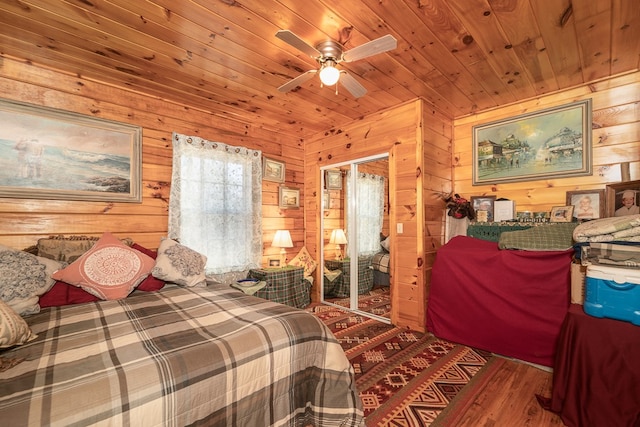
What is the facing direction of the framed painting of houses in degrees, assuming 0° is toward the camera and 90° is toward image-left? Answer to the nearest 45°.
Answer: approximately 45°

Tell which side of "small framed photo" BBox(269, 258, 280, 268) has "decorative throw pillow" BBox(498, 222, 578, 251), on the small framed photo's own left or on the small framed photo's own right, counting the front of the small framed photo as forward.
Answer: on the small framed photo's own left

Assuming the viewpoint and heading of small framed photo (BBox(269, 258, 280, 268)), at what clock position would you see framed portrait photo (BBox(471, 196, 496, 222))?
The framed portrait photo is roughly at 10 o'clock from the small framed photo.

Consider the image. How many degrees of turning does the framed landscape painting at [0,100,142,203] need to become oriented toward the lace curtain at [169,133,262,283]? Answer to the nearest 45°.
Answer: approximately 45° to its left

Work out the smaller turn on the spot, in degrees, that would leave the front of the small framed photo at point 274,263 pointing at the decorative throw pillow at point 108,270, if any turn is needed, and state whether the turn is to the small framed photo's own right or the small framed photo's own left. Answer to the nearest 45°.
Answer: approximately 45° to the small framed photo's own right

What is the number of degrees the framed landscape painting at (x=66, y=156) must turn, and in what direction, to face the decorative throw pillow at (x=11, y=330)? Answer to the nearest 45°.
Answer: approximately 45° to its right

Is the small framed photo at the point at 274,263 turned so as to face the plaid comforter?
yes

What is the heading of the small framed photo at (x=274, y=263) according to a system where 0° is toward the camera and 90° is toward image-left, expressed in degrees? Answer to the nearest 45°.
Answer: approximately 0°

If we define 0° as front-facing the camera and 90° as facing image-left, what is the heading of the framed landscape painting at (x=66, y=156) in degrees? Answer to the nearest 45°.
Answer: approximately 315°
